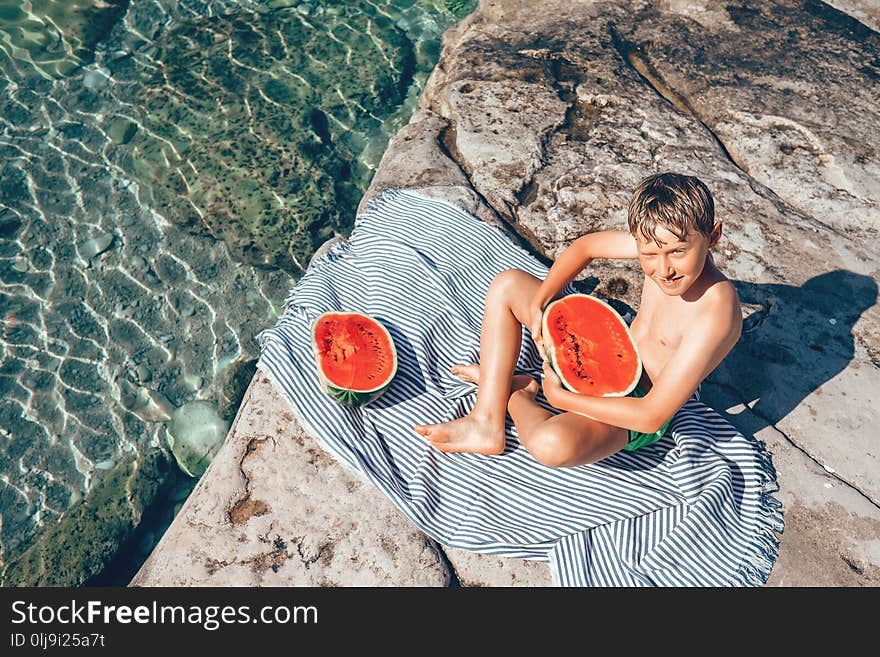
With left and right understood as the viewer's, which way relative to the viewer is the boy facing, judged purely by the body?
facing the viewer and to the left of the viewer
